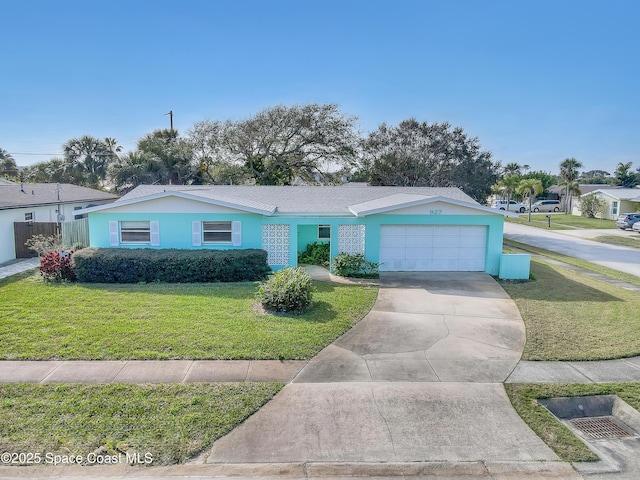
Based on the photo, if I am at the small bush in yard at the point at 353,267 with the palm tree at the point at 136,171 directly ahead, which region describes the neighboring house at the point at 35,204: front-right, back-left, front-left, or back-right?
front-left

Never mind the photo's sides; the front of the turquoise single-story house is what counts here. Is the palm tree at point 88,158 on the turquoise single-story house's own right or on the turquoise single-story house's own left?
on the turquoise single-story house's own right

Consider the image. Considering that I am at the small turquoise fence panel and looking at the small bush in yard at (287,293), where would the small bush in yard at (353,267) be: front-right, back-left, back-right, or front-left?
front-right

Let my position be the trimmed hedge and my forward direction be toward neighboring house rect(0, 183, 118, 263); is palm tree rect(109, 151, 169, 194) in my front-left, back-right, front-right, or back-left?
front-right

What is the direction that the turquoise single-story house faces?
toward the camera

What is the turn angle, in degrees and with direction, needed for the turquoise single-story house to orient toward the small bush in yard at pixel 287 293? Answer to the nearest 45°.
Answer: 0° — it already faces it

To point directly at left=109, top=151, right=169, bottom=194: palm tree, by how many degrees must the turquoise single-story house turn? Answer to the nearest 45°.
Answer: approximately 135° to its right

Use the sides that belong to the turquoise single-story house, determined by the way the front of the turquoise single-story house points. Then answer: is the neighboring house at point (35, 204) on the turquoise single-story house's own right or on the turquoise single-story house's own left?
on the turquoise single-story house's own right

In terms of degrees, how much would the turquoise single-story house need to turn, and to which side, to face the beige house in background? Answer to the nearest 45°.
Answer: approximately 135° to its left

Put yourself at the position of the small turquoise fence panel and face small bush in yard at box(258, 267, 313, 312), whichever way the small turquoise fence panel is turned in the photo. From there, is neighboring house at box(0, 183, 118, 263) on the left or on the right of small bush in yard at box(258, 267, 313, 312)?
right

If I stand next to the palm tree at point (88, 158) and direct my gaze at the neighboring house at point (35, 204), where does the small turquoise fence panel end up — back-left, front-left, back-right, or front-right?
front-left

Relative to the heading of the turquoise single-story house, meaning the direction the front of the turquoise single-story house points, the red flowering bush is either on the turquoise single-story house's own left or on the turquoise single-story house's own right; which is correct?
on the turquoise single-story house's own right
